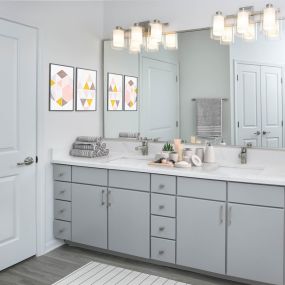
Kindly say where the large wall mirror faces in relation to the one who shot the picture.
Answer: facing the viewer and to the left of the viewer

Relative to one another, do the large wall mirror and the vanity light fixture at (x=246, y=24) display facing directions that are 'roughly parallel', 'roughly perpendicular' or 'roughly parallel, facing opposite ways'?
roughly parallel

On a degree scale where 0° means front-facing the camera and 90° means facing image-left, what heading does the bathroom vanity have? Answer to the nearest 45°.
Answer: approximately 45°

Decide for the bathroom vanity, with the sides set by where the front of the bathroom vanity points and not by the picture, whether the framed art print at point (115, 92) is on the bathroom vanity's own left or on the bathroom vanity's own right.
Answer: on the bathroom vanity's own right

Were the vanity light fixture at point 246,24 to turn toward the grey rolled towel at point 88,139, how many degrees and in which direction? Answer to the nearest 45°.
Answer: approximately 45° to its right

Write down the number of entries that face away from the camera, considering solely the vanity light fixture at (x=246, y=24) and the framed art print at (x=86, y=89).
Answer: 0

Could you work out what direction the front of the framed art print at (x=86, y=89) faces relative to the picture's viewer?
facing the viewer and to the right of the viewer

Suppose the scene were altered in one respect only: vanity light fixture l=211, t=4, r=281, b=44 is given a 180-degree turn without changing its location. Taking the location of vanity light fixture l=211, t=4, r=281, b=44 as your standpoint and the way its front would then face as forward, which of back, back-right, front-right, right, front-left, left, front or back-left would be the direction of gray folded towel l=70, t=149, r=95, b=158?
back-left

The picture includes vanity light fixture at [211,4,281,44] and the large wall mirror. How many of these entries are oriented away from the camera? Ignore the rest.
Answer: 0

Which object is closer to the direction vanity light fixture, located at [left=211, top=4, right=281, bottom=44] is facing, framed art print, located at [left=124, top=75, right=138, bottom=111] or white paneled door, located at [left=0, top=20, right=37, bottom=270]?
the white paneled door
